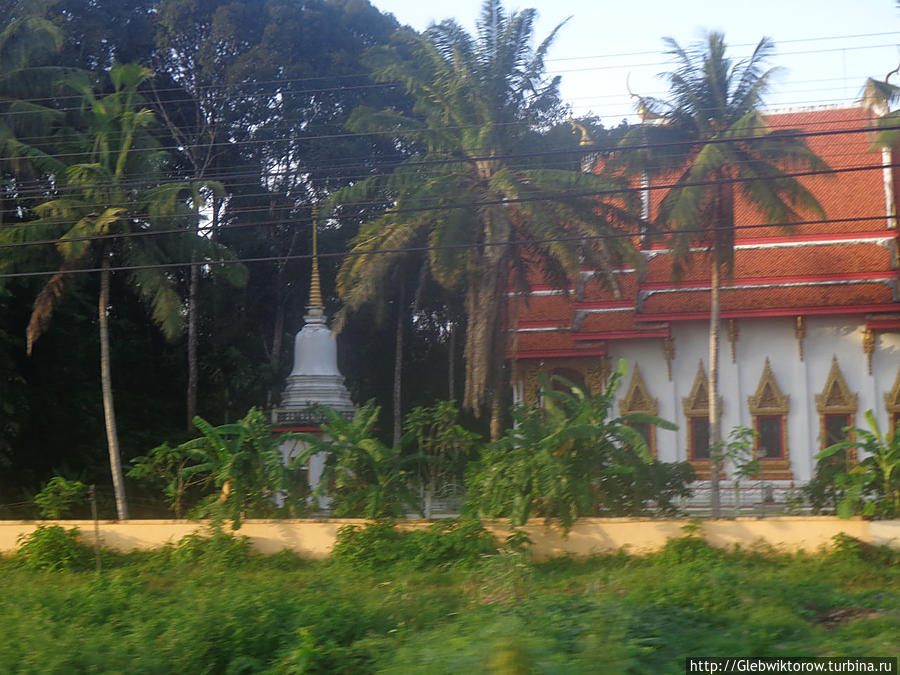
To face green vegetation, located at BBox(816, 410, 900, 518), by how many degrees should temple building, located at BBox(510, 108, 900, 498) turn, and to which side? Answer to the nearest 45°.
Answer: approximately 90° to its left
